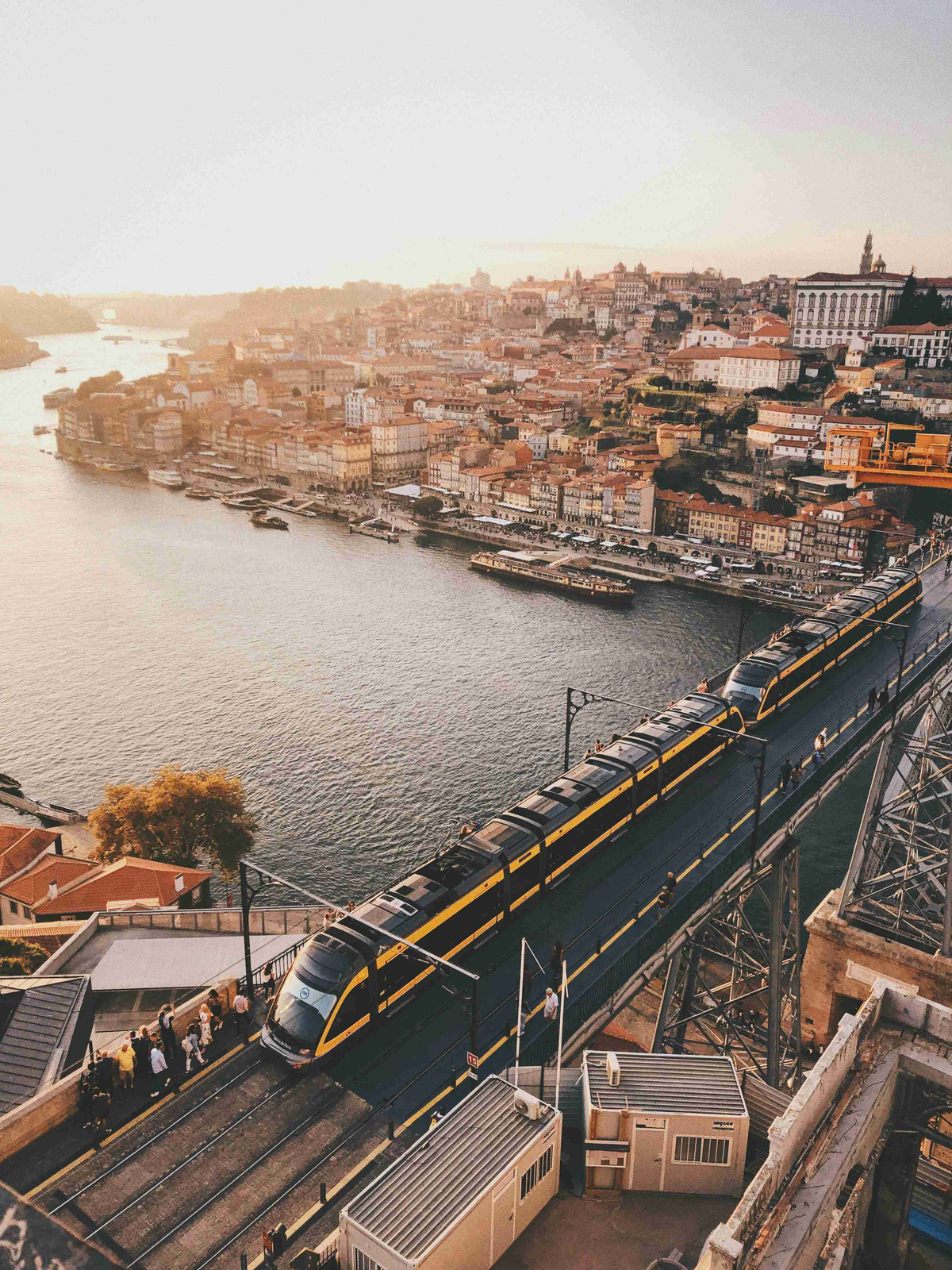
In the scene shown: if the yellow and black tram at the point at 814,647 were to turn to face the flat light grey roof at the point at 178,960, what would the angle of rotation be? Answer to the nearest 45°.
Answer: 0° — it already faces it

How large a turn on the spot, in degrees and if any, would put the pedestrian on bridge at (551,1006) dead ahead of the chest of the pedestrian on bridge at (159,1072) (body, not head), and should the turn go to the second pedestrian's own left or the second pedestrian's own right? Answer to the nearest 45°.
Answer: approximately 45° to the second pedestrian's own right

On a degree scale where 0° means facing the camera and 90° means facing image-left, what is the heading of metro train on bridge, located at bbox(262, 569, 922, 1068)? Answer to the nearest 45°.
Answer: approximately 45°

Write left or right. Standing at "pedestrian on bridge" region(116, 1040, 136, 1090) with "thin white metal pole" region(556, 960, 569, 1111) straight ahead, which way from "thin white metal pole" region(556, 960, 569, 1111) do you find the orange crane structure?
left

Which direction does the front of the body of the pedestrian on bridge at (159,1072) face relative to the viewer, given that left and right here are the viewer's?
facing away from the viewer and to the right of the viewer
